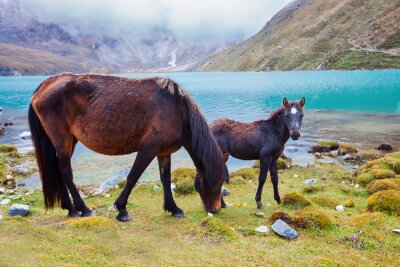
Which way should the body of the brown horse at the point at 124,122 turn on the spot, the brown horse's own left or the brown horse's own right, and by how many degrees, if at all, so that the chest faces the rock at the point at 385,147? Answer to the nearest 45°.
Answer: approximately 45° to the brown horse's own left

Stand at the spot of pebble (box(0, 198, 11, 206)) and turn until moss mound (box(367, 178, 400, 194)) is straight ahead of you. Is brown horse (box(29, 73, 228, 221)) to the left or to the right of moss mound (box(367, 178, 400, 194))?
right

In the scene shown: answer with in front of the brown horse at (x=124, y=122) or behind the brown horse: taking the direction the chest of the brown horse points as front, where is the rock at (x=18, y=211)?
behind

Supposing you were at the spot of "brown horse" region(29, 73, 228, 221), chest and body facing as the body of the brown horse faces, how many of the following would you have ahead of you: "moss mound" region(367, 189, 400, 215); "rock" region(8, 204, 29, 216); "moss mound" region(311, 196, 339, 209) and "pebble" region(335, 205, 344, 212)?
3

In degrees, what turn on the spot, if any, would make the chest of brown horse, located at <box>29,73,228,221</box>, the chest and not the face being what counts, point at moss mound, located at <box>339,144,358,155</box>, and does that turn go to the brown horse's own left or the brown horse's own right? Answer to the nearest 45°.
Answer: approximately 45° to the brown horse's own left

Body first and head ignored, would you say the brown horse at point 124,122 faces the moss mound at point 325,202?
yes

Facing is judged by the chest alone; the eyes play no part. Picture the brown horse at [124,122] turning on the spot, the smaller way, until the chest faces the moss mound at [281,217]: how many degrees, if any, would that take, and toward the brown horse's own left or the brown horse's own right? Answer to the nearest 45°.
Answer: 0° — it already faces it

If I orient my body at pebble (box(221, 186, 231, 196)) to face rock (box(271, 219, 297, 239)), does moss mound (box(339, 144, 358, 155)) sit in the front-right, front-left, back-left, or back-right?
back-left

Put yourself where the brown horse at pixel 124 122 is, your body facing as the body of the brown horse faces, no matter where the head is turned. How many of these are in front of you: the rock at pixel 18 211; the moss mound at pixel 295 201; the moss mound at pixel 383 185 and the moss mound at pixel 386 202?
3

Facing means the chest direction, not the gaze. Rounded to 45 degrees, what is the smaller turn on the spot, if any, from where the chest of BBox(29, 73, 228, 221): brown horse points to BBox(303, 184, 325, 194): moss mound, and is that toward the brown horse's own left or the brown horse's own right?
approximately 45° to the brown horse's own left

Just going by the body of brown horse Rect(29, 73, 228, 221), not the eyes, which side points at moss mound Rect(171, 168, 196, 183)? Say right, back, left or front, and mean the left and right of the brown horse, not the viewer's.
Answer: left

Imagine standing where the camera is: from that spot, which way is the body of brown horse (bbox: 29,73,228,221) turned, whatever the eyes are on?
to the viewer's right

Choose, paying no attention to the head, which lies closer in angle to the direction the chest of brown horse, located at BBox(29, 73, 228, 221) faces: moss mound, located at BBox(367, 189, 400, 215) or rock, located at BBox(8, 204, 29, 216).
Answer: the moss mound

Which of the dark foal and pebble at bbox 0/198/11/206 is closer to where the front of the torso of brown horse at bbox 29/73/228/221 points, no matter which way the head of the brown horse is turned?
the dark foal
